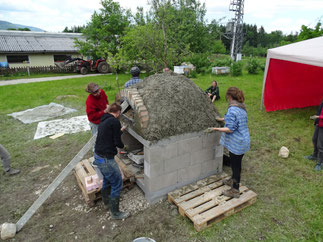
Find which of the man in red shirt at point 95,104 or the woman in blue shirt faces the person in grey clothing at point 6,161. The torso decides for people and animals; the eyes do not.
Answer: the woman in blue shirt

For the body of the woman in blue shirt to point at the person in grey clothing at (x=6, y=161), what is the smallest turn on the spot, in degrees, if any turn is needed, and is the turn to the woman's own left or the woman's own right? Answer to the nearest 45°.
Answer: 0° — they already face them

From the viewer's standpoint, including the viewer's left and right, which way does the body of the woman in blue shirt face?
facing to the left of the viewer

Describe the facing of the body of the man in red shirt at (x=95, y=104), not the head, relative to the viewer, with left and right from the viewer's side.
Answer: facing the viewer and to the right of the viewer

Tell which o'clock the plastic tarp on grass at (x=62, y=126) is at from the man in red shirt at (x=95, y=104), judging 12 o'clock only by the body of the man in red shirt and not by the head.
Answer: The plastic tarp on grass is roughly at 7 o'clock from the man in red shirt.

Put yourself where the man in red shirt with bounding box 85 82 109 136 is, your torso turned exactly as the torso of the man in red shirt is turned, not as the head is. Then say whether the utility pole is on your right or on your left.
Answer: on your left

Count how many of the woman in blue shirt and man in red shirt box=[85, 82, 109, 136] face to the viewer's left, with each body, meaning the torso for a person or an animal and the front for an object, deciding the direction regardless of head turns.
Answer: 1

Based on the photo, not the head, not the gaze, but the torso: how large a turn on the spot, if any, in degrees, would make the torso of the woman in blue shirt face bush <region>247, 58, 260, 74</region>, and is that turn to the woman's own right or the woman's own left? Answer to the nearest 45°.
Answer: approximately 90° to the woman's own right

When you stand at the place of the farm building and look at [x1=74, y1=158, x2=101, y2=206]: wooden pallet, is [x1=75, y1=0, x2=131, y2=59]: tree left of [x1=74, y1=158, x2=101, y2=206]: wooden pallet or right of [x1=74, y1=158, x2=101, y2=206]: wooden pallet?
left

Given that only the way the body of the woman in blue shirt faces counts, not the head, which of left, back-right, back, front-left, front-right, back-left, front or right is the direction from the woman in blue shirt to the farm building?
front-right
